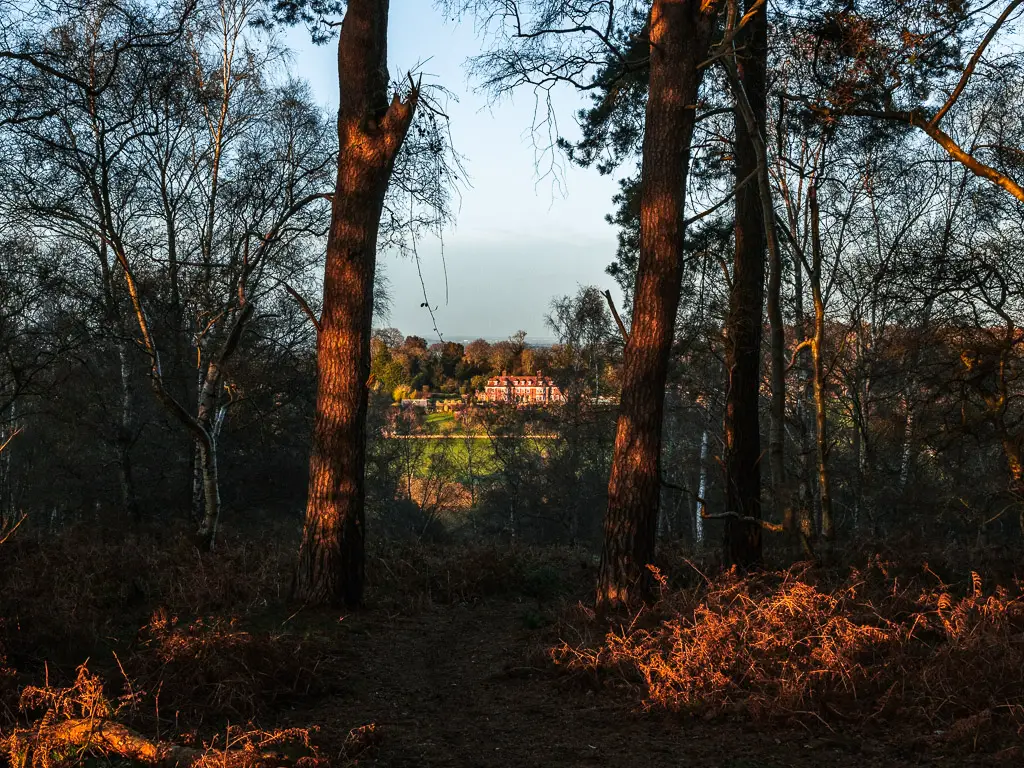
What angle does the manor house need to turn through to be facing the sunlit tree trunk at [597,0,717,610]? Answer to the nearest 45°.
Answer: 0° — it already faces it

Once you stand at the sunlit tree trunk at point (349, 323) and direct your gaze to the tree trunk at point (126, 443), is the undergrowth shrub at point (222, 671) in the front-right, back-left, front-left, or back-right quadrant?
back-left

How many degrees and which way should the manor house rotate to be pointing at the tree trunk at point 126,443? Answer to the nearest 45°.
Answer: approximately 45° to its right

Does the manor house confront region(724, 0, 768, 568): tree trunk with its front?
yes

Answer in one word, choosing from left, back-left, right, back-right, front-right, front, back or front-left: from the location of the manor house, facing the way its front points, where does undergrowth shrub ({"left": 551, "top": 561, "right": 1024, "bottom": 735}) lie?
front

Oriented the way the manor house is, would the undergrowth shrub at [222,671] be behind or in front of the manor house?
in front

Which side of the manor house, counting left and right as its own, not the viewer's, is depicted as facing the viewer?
front

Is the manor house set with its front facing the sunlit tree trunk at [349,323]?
yes
